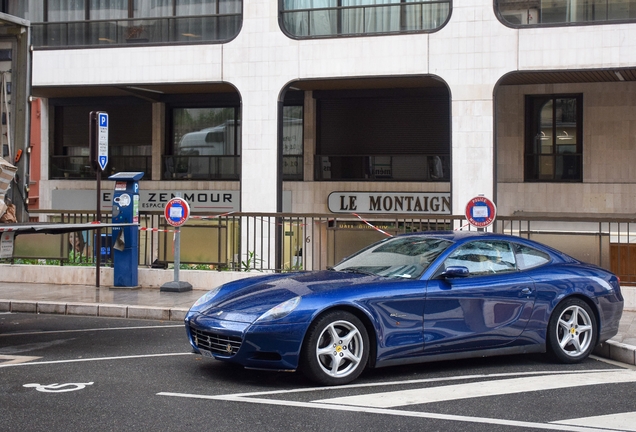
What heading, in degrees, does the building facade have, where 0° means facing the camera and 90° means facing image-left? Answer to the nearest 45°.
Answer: approximately 0°

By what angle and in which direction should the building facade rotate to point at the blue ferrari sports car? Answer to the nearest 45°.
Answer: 0° — it already faces it

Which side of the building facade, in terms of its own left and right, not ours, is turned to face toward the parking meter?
front

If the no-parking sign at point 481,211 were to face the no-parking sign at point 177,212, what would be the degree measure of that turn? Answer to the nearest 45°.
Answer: approximately 90° to its right

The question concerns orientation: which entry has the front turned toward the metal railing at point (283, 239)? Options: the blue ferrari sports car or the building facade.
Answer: the building facade

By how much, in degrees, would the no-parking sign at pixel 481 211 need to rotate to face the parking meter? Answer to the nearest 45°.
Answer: approximately 90° to its right

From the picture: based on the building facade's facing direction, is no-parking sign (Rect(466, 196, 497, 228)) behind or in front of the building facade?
in front
